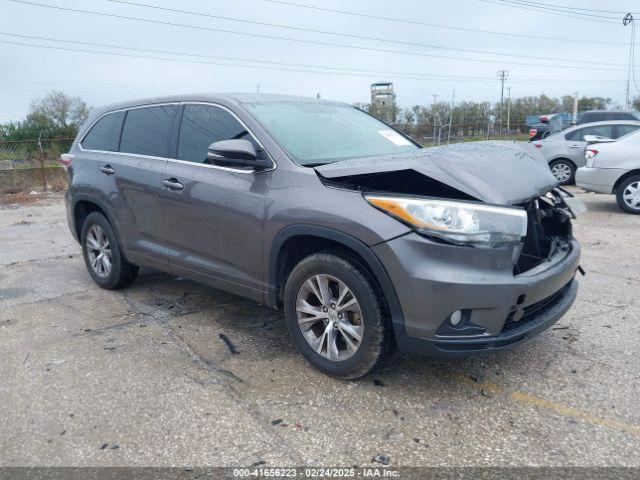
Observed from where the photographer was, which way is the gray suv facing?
facing the viewer and to the right of the viewer

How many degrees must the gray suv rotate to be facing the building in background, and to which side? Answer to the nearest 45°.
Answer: approximately 135° to its left
